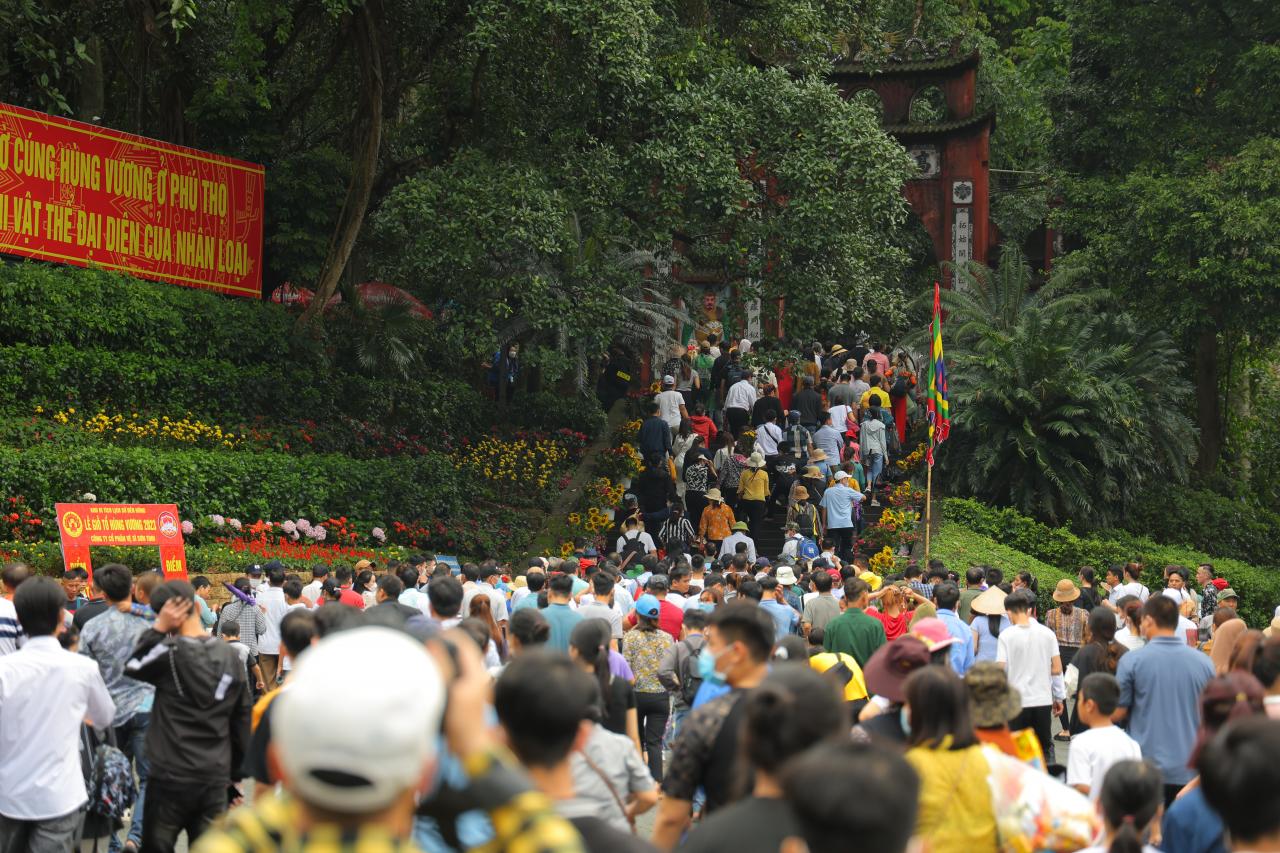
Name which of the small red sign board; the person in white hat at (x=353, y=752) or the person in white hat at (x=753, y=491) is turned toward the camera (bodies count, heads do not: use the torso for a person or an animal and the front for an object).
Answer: the small red sign board

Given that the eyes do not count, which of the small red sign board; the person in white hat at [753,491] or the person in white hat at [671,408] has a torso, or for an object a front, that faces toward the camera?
the small red sign board

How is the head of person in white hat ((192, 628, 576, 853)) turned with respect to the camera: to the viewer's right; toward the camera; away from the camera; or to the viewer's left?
away from the camera

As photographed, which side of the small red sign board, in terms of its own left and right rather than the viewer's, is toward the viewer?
front

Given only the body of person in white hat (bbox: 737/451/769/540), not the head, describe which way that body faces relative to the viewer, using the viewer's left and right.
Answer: facing away from the viewer

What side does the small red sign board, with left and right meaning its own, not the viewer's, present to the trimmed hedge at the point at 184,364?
back

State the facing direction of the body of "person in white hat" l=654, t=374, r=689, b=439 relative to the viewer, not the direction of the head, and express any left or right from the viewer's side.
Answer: facing away from the viewer

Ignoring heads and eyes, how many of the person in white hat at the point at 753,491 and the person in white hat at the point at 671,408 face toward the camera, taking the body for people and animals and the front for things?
0

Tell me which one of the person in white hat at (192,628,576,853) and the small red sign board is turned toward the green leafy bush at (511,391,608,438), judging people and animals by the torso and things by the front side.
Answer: the person in white hat

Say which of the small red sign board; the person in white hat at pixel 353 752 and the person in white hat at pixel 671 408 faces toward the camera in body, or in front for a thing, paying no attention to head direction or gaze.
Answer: the small red sign board

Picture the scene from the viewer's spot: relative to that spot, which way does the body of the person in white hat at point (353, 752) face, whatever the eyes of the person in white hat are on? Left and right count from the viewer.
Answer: facing away from the viewer

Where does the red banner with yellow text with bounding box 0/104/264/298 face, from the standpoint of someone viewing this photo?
facing the viewer and to the right of the viewer

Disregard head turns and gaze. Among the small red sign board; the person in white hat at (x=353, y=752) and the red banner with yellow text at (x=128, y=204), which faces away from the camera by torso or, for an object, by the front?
the person in white hat

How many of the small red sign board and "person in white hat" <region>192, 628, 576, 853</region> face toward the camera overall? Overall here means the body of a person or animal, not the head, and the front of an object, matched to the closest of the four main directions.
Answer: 1

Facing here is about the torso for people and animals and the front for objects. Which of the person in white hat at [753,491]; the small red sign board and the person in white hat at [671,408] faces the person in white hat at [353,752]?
the small red sign board
